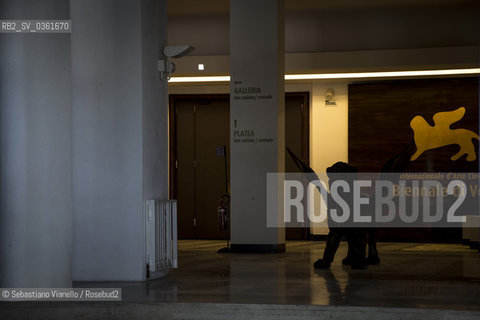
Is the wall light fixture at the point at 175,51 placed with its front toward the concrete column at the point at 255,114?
no

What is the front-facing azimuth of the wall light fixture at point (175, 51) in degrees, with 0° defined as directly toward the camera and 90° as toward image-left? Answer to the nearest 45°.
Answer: approximately 270°

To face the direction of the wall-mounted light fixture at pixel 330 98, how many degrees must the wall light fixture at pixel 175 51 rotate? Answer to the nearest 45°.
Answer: approximately 45° to its left

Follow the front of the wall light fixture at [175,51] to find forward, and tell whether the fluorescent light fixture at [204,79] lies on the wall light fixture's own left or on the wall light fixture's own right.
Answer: on the wall light fixture's own left

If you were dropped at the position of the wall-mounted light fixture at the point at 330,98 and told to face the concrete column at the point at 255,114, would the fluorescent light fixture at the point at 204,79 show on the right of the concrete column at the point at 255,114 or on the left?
right

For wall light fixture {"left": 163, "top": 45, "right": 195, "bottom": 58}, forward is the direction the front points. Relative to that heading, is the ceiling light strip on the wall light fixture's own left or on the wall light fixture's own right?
on the wall light fixture's own left

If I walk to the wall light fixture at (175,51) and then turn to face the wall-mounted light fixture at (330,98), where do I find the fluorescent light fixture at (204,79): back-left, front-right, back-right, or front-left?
front-left
